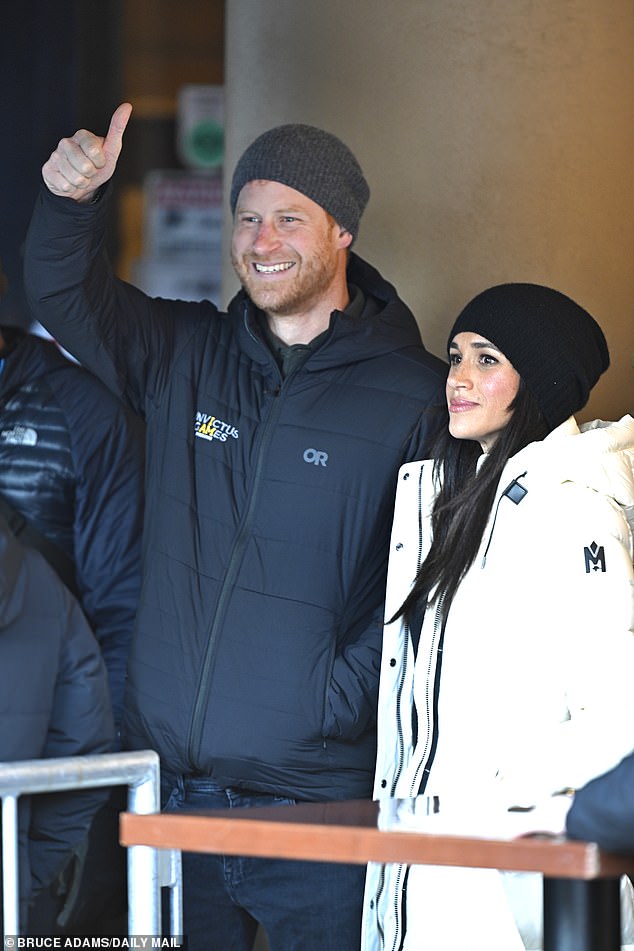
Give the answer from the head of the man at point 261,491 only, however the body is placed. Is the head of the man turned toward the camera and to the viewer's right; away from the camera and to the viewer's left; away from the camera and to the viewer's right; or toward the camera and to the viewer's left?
toward the camera and to the viewer's left

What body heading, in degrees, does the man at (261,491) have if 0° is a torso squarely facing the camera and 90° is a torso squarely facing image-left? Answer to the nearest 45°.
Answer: approximately 45°

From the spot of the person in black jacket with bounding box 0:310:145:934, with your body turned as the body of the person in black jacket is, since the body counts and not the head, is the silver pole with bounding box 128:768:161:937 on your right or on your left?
on your left

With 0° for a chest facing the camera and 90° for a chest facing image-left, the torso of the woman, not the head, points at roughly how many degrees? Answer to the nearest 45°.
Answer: approximately 45°
